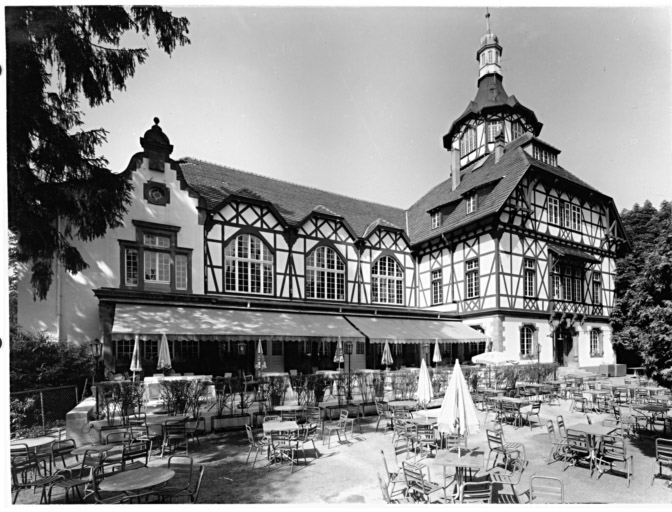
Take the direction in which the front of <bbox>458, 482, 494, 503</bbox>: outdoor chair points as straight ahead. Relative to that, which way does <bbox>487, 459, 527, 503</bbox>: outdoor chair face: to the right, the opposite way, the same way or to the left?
to the left

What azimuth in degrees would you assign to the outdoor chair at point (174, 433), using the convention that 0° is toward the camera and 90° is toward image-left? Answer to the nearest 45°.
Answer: approximately 0°

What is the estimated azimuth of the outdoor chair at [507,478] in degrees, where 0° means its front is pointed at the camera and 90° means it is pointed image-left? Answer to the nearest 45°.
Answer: approximately 90°

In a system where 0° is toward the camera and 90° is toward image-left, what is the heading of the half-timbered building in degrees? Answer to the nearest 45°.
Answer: approximately 315°

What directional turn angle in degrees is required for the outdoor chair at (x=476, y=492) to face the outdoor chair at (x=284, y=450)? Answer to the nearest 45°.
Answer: approximately 45° to its left

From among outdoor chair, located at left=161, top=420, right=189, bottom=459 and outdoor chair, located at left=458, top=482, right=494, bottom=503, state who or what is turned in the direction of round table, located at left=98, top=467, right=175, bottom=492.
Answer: outdoor chair, located at left=161, top=420, right=189, bottom=459

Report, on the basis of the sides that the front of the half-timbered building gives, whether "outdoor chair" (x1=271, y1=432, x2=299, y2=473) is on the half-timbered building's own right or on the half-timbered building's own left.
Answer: on the half-timbered building's own right

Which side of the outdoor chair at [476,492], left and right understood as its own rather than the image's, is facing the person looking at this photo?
back

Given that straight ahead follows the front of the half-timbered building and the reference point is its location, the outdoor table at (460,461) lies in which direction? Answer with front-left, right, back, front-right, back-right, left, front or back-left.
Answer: front-right

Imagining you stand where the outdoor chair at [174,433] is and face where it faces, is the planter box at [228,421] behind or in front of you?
behind
